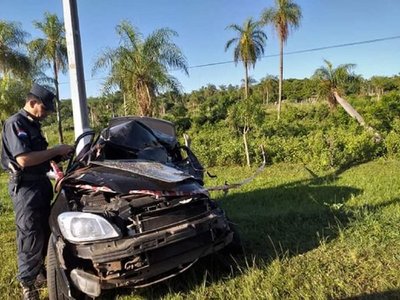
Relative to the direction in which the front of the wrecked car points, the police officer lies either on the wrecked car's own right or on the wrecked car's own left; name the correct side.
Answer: on the wrecked car's own right

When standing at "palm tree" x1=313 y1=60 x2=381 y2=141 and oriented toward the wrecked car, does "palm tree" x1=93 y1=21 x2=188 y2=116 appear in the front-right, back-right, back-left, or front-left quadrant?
front-right

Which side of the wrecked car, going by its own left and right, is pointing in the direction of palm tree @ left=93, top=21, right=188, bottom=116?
back

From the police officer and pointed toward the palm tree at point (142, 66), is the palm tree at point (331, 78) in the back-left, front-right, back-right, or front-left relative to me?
front-right

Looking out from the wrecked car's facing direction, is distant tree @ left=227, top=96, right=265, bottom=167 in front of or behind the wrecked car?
behind

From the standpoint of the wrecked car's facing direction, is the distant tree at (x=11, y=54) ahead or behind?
behind

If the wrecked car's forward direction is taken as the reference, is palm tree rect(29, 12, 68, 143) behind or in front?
behind

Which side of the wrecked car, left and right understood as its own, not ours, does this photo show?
front

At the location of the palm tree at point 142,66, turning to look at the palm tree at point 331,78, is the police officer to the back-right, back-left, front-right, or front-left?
back-right

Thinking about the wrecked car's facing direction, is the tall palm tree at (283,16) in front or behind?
behind
